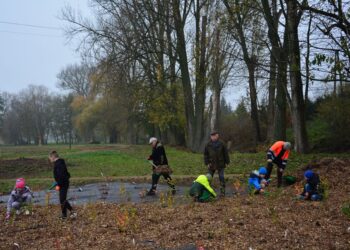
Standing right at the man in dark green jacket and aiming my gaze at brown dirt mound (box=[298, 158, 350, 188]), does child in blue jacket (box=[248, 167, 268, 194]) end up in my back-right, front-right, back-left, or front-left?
front-right

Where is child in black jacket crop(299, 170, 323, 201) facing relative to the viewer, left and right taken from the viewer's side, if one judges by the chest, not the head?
facing the viewer and to the left of the viewer

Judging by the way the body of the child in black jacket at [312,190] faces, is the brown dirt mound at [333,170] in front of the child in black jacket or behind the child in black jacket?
behind

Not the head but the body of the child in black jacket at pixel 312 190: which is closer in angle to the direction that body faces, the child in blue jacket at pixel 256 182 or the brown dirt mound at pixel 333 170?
the child in blue jacket

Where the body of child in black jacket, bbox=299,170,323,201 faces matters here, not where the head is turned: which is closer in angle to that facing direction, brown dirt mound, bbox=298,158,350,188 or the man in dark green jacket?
the man in dark green jacket

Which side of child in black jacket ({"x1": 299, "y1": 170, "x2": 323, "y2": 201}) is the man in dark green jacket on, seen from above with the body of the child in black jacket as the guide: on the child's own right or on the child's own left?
on the child's own right

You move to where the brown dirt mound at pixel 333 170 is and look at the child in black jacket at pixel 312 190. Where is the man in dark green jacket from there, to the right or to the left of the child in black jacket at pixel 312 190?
right

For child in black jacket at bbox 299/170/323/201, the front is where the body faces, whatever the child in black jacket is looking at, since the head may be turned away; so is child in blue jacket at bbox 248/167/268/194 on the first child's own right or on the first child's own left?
on the first child's own right

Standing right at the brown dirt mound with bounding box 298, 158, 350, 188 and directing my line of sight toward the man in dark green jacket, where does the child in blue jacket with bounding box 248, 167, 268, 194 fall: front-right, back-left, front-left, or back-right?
front-left
